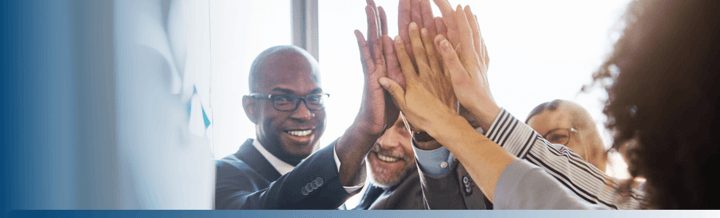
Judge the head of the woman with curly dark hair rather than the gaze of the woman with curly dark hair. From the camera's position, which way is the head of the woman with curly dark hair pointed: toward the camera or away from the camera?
away from the camera

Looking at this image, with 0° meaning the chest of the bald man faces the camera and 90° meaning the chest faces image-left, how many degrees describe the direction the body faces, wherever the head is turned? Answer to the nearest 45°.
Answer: approximately 315°

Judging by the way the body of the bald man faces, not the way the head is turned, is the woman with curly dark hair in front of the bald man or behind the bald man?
in front
